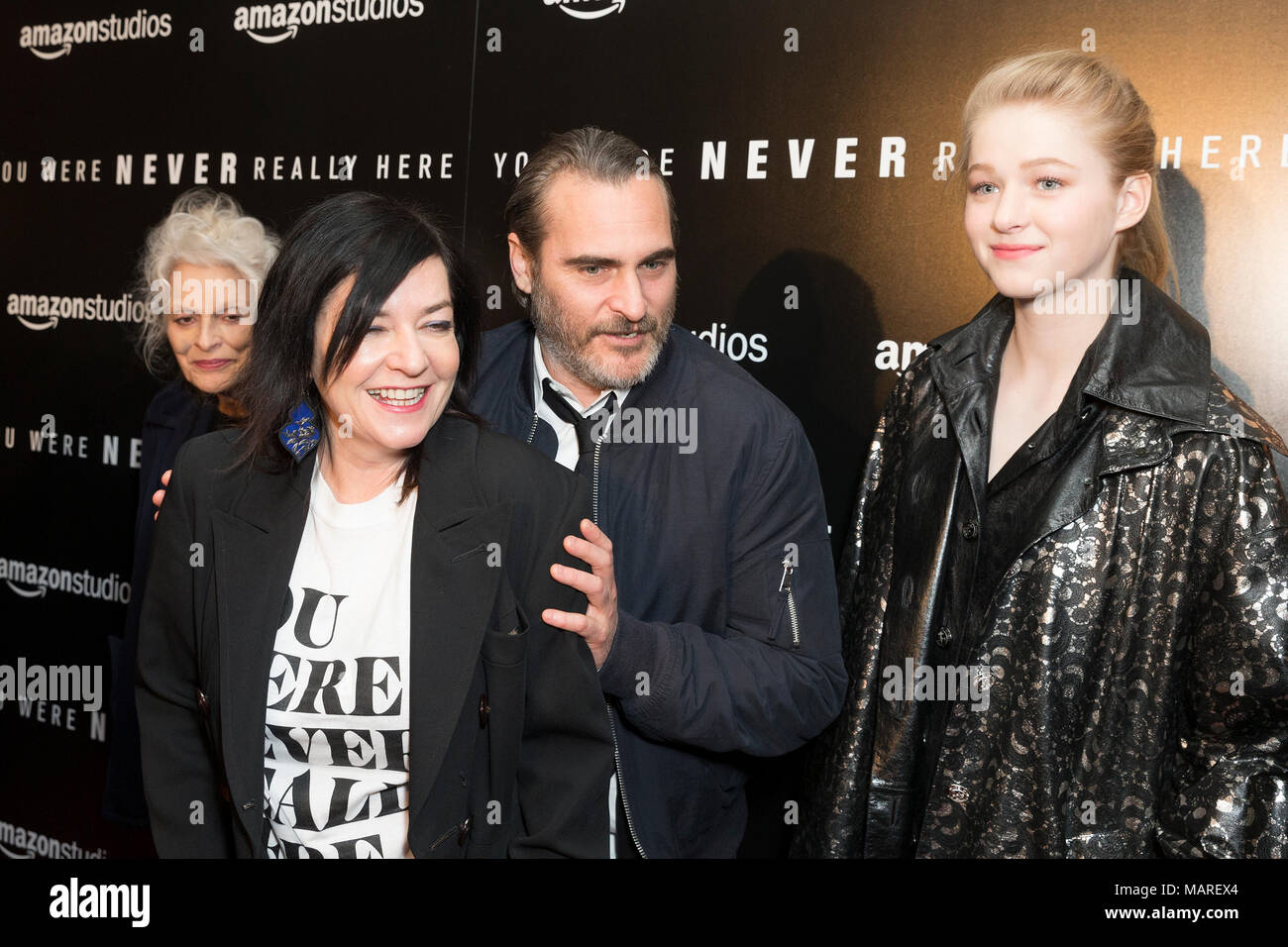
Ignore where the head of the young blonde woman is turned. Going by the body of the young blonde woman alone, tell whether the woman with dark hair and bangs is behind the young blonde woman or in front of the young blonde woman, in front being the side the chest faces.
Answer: in front

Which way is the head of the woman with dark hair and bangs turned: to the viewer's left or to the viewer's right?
to the viewer's right

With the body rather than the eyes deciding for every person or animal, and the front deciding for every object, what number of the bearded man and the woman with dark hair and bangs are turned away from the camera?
0

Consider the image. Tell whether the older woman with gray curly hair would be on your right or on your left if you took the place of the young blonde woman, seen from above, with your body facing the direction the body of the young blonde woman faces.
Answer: on your right

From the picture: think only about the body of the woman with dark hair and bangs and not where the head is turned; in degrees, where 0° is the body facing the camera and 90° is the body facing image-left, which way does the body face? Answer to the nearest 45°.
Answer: approximately 0°

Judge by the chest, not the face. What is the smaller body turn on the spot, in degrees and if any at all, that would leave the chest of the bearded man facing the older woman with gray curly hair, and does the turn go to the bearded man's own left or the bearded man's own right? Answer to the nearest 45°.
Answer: approximately 90° to the bearded man's own right

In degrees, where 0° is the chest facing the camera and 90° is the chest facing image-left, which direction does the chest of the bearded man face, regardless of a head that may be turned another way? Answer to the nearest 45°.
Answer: approximately 45°

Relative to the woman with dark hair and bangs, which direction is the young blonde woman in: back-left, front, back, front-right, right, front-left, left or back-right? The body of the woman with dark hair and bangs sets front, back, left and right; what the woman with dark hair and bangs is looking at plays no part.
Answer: left
